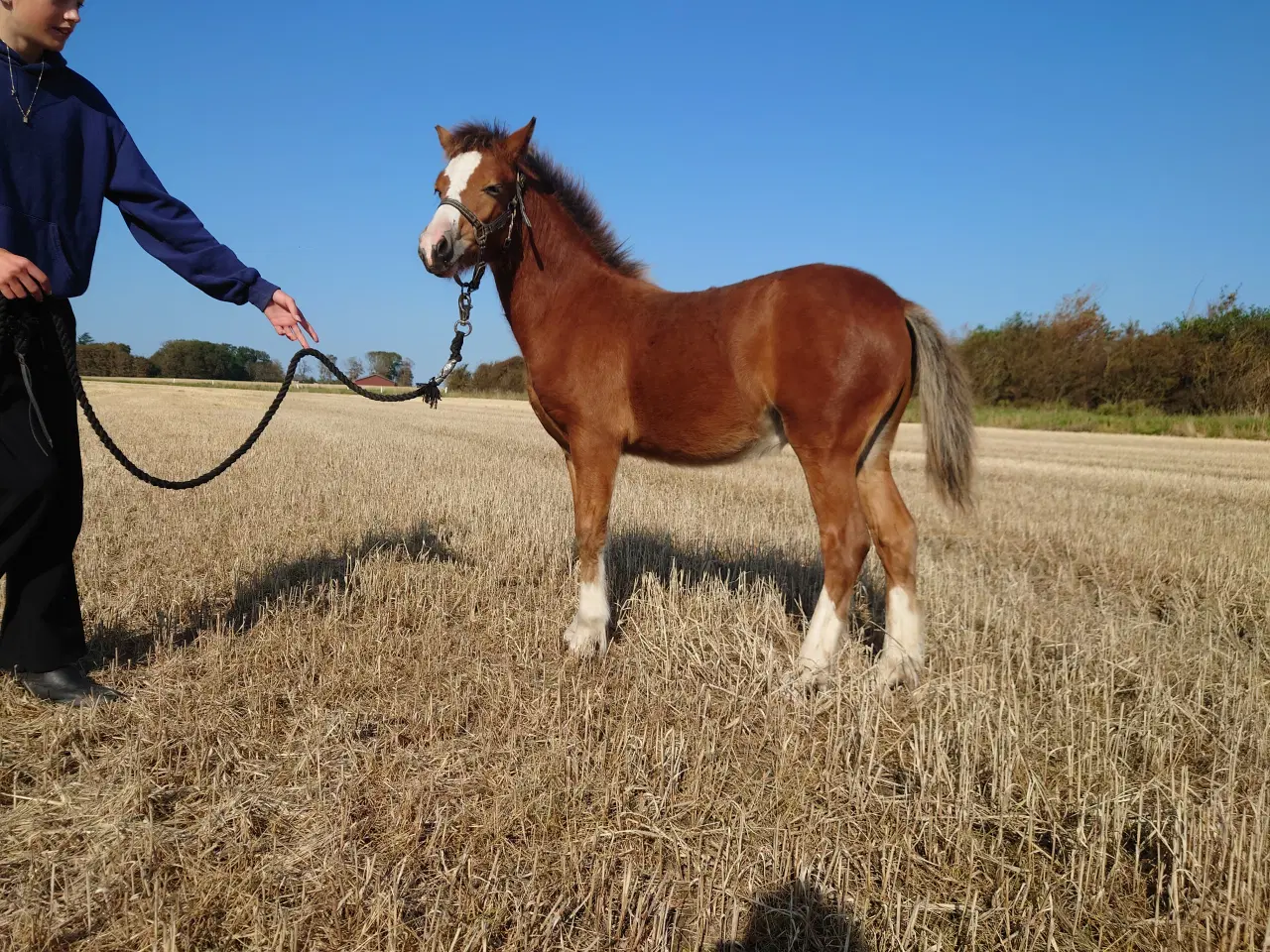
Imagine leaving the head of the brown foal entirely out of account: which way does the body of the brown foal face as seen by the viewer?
to the viewer's left

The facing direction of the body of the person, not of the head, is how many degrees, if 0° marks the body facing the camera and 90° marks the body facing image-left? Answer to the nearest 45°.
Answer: approximately 315°
